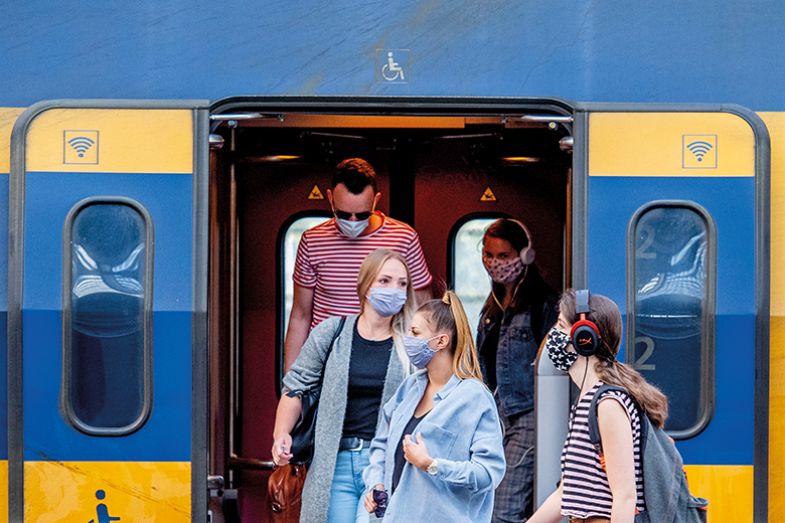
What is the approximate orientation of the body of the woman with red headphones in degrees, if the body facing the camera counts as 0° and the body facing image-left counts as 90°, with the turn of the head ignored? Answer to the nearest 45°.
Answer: approximately 90°

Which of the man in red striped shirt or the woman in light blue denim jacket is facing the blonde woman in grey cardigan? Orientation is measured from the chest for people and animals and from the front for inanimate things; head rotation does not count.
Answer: the man in red striped shirt

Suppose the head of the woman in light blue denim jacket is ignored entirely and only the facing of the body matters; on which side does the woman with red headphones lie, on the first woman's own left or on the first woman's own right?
on the first woman's own left

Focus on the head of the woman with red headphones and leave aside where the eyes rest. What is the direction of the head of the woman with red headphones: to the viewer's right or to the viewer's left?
to the viewer's left

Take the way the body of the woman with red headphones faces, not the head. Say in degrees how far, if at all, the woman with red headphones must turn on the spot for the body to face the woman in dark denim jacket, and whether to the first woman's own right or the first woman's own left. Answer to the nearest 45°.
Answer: approximately 90° to the first woman's own right

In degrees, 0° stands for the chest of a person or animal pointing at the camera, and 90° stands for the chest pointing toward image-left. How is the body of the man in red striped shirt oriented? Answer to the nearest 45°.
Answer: approximately 0°

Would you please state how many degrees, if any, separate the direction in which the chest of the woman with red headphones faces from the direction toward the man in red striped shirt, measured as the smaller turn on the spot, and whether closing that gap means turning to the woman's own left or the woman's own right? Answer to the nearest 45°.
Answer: approximately 45° to the woman's own right

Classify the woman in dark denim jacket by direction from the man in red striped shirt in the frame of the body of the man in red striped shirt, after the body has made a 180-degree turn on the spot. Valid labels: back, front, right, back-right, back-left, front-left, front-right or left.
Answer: right

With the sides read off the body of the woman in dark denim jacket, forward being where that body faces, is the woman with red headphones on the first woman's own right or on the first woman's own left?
on the first woman's own left

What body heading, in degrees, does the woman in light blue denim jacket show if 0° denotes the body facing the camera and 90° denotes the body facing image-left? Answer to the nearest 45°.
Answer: approximately 45°
